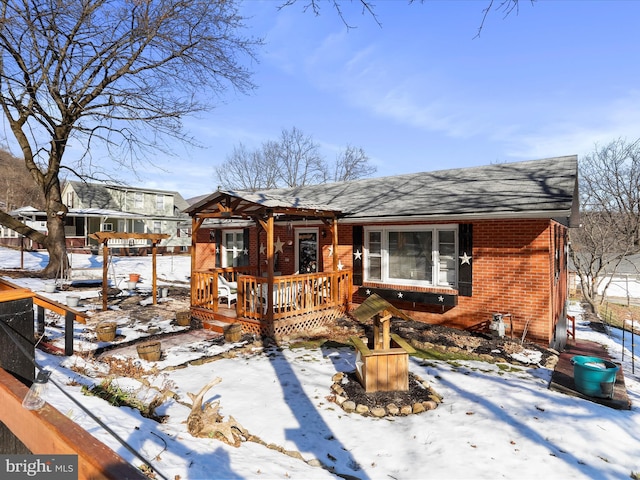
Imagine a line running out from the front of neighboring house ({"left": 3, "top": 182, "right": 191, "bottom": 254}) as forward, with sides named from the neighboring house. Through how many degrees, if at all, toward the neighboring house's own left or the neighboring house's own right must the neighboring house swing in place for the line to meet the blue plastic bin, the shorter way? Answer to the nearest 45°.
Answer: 0° — it already faces it

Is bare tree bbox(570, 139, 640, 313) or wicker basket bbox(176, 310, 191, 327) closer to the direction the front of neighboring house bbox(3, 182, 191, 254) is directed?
the wicker basket

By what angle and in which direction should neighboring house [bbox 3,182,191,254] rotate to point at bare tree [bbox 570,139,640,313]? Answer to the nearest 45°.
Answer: approximately 45° to its left

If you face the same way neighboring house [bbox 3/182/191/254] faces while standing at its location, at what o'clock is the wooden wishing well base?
The wooden wishing well base is roughly at 12 o'clock from the neighboring house.

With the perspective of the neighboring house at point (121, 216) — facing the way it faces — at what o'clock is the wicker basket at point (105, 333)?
The wicker basket is roughly at 12 o'clock from the neighboring house.

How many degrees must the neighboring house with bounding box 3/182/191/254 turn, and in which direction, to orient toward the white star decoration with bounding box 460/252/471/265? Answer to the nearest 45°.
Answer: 0° — it already faces it

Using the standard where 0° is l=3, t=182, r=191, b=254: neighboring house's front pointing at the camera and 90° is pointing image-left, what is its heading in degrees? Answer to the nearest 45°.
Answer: approximately 0°

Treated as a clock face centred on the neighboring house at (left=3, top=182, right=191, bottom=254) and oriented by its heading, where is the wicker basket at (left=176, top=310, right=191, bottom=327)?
The wicker basket is roughly at 12 o'clock from the neighboring house.

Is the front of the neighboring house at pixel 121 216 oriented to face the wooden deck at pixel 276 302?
yes

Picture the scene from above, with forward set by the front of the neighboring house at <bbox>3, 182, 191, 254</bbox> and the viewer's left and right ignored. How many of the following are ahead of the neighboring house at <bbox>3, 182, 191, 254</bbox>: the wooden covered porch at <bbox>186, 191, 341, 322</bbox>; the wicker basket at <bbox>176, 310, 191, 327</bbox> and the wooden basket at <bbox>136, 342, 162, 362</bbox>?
3

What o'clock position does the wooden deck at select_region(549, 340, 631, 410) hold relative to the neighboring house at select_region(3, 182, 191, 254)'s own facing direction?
The wooden deck is roughly at 12 o'clock from the neighboring house.
